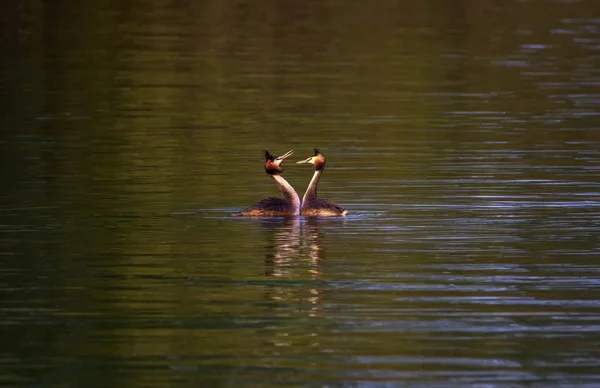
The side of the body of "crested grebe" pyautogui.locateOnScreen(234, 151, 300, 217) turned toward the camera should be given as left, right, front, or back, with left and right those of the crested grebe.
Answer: right

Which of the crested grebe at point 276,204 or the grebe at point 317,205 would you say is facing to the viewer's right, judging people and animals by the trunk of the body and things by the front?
the crested grebe

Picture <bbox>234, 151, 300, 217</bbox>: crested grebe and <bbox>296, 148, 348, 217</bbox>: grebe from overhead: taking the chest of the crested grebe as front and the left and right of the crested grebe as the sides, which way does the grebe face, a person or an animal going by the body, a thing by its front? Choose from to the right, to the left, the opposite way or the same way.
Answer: the opposite way

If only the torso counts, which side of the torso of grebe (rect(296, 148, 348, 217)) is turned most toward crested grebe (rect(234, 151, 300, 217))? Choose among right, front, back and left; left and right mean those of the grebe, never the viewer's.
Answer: front

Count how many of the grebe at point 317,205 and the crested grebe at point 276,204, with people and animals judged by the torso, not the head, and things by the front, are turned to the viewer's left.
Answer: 1

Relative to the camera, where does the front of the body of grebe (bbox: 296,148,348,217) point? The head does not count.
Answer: to the viewer's left

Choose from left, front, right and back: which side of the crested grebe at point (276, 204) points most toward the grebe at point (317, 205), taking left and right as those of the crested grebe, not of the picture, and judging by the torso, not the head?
front
